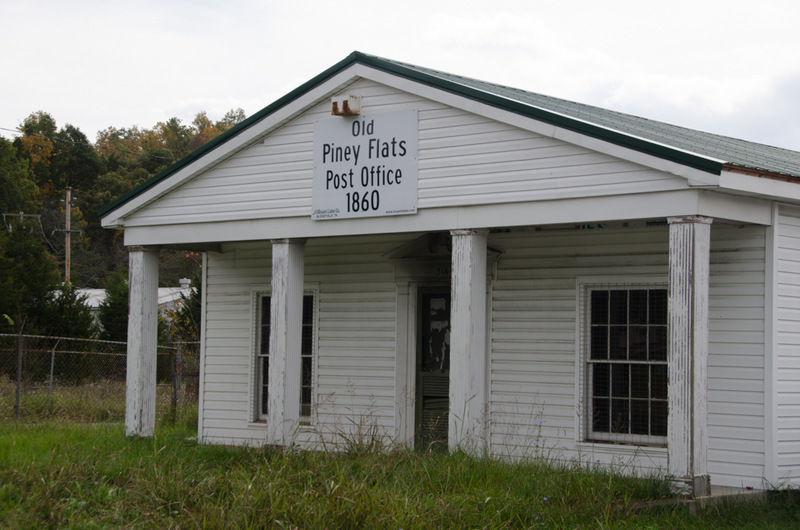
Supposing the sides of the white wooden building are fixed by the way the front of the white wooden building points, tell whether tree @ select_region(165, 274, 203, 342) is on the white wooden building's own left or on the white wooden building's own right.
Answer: on the white wooden building's own right

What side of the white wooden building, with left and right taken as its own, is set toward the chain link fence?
right

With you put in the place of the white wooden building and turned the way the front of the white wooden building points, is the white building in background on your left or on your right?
on your right

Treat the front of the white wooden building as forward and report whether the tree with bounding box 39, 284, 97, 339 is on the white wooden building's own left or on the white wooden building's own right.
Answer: on the white wooden building's own right

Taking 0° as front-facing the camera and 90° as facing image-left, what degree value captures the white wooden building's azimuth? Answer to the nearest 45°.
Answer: approximately 45°

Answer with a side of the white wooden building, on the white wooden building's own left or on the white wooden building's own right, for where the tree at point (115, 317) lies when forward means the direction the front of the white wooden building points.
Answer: on the white wooden building's own right
